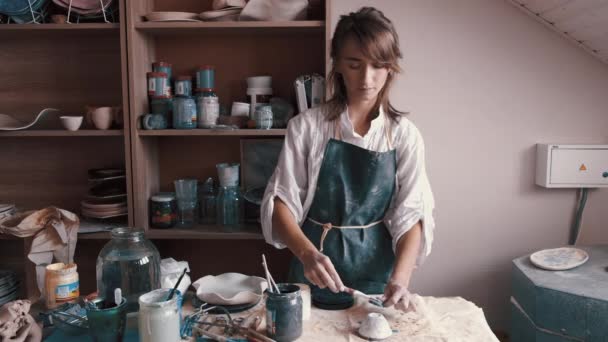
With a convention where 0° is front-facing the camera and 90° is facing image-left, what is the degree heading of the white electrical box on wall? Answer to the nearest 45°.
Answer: approximately 0°

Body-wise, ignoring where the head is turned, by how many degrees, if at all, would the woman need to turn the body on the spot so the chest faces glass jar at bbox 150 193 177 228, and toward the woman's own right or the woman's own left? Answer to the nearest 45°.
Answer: approximately 135° to the woman's own right

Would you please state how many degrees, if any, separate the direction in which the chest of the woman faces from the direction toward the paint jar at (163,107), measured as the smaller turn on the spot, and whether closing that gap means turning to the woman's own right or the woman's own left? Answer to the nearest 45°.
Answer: approximately 135° to the woman's own right

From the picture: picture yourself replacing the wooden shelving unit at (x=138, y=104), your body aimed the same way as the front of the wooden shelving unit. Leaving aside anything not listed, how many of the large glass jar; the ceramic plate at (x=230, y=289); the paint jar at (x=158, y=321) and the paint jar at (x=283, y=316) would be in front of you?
4

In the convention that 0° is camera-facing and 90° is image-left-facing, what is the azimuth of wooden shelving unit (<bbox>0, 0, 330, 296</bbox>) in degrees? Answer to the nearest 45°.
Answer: approximately 0°

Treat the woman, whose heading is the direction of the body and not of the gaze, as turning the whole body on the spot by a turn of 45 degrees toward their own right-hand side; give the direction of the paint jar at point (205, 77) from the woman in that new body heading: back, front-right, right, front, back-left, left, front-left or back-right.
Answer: right

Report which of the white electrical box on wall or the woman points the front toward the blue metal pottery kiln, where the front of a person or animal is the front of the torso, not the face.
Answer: the white electrical box on wall

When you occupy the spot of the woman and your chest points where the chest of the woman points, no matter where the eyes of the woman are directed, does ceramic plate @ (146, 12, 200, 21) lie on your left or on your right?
on your right

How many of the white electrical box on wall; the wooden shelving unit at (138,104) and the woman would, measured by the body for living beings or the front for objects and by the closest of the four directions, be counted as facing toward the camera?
3

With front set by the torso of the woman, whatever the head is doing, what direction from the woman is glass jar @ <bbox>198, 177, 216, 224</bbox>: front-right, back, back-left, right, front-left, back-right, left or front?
back-right

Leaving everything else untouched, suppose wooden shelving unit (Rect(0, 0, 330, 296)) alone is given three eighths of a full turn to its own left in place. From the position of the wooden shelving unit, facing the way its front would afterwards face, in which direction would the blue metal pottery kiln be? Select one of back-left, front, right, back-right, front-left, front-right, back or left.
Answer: right
